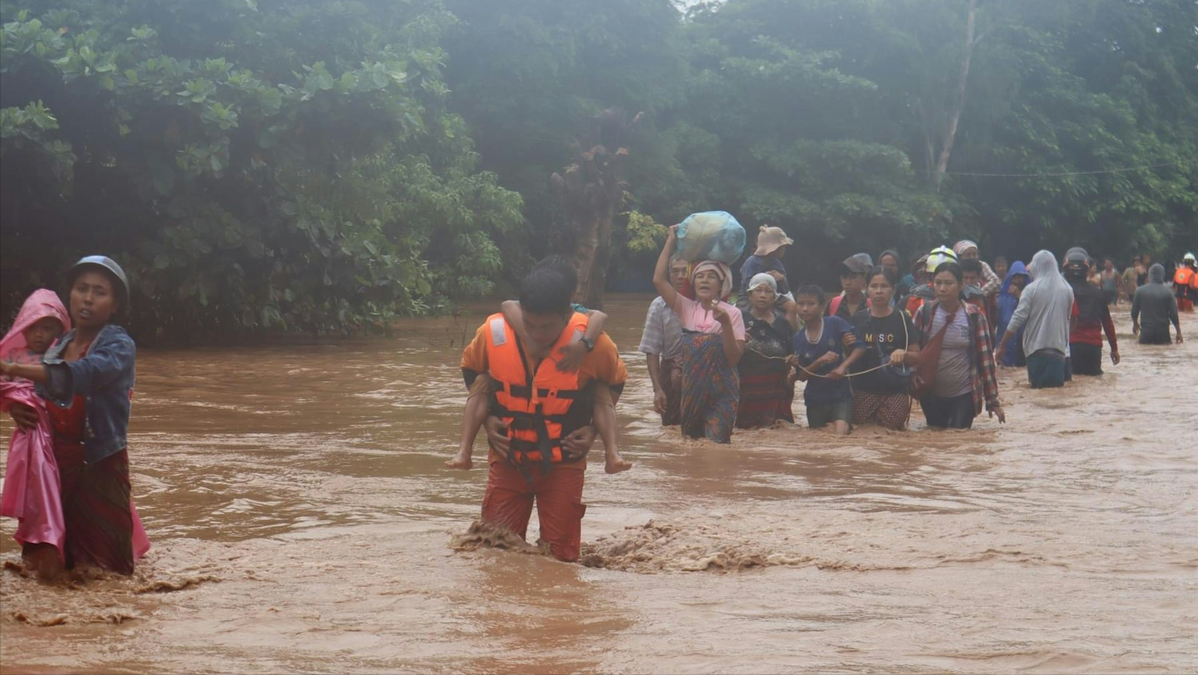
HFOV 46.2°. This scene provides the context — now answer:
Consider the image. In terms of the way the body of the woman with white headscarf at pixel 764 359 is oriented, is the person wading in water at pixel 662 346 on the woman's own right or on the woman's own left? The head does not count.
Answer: on the woman's own right

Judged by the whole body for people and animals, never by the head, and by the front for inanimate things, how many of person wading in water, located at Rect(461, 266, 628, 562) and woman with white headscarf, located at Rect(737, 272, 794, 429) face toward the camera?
2

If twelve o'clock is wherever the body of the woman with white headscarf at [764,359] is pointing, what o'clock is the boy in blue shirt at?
The boy in blue shirt is roughly at 8 o'clock from the woman with white headscarf.

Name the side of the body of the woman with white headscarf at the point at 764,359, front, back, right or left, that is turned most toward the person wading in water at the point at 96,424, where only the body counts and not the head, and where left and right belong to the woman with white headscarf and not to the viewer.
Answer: front

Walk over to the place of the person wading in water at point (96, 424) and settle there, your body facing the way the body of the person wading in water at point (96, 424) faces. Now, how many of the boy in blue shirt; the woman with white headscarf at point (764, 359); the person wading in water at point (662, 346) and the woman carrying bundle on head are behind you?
4

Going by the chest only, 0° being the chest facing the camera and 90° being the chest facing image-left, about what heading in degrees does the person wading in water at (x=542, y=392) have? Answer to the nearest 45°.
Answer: approximately 0°

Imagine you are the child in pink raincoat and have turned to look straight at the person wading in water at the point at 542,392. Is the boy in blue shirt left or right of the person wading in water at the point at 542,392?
left

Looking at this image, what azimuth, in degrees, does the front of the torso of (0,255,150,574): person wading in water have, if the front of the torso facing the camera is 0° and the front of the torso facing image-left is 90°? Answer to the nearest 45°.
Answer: approximately 45°

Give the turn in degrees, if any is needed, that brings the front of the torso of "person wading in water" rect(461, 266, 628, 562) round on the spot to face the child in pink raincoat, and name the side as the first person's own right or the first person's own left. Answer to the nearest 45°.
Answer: approximately 90° to the first person's own right

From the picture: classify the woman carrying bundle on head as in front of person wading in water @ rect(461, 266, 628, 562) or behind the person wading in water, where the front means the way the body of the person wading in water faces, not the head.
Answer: behind
